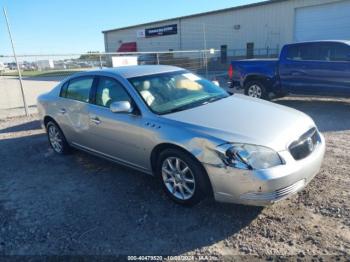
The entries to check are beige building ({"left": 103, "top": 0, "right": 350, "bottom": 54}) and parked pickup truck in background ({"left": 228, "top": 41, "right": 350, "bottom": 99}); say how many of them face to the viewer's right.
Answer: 1

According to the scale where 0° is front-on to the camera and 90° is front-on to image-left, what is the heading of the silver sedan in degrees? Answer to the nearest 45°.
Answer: approximately 315°

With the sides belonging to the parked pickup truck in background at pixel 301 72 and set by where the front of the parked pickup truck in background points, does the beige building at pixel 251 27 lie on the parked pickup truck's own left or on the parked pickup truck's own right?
on the parked pickup truck's own left

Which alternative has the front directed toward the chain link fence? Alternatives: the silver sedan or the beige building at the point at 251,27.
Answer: the beige building

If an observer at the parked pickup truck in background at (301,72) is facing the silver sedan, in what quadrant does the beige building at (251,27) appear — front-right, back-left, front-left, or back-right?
back-right

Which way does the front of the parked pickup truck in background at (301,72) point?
to the viewer's right

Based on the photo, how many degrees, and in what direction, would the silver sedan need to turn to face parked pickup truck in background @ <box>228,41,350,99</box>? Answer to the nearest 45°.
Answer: approximately 90° to its left

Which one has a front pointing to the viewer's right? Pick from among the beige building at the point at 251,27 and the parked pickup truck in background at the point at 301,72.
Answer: the parked pickup truck in background

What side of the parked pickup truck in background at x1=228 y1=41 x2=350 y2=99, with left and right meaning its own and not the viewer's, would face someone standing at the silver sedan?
right

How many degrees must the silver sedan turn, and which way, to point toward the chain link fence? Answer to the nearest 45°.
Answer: approximately 135° to its left

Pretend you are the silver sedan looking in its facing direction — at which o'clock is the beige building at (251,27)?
The beige building is roughly at 8 o'clock from the silver sedan.
